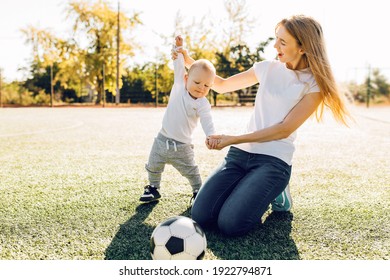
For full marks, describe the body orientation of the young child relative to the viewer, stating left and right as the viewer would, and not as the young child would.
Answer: facing the viewer

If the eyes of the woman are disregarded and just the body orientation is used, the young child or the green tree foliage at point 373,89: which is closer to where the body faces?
the young child

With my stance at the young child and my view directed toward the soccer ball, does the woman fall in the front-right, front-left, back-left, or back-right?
front-left

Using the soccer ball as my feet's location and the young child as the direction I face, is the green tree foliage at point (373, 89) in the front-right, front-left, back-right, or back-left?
front-right

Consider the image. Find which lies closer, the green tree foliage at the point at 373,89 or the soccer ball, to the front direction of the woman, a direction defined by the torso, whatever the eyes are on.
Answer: the soccer ball

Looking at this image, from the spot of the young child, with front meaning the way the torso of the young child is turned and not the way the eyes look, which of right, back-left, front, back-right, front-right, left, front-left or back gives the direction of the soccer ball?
front

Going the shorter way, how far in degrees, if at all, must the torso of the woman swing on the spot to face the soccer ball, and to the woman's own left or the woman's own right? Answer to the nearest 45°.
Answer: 0° — they already face it

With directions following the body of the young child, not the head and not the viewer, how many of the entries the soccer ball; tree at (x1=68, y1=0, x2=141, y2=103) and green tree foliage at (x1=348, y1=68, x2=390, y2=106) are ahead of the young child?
1

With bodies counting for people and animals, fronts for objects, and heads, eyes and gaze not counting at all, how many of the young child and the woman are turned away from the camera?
0

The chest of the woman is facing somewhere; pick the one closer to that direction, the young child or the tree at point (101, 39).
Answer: the young child

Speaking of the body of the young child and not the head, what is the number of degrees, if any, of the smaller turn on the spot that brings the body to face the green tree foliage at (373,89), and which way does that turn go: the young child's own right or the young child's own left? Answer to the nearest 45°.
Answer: approximately 135° to the young child's own left

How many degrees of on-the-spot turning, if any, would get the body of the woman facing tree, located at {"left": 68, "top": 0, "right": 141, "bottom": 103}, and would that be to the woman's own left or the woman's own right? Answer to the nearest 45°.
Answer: approximately 90° to the woman's own right

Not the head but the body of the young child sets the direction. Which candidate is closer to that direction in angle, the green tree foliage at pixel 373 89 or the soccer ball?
the soccer ball

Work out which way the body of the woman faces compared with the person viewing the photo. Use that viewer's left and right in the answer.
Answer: facing the viewer and to the left of the viewer

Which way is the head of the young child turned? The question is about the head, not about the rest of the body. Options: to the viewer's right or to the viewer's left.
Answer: to the viewer's right

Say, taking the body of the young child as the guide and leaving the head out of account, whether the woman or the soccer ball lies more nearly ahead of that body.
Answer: the soccer ball
